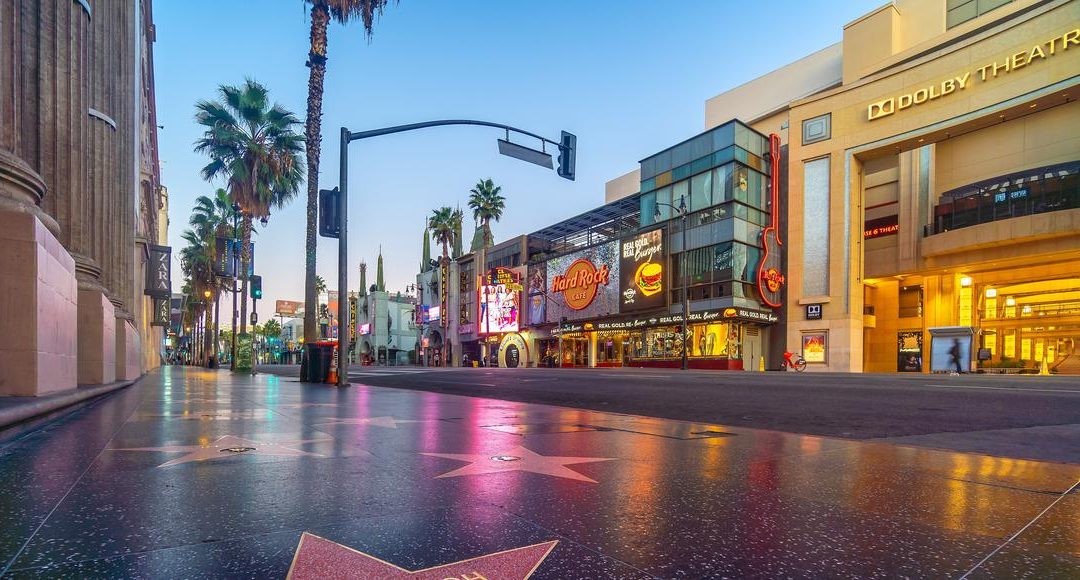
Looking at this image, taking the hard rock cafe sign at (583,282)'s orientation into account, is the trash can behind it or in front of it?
in front

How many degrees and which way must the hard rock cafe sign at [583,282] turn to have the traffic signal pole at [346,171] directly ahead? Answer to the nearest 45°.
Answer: approximately 45° to its left

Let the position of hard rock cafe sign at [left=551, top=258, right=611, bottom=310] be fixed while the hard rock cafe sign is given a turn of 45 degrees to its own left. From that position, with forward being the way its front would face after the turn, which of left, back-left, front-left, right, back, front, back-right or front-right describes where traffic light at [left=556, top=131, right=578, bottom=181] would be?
front

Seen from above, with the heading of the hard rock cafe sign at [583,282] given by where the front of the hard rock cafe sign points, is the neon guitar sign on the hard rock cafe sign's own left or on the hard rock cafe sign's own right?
on the hard rock cafe sign's own left

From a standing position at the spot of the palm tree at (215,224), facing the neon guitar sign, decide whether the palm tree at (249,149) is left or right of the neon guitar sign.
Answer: right

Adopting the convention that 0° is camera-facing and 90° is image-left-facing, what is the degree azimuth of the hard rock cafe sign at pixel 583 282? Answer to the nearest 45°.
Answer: approximately 45°

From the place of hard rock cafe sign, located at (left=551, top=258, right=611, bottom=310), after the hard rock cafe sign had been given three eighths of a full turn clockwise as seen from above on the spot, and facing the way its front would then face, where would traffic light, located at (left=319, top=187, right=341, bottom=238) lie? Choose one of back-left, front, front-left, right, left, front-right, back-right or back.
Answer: back

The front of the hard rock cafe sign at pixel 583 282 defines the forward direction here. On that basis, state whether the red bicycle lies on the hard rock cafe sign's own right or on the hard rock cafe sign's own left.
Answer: on the hard rock cafe sign's own left

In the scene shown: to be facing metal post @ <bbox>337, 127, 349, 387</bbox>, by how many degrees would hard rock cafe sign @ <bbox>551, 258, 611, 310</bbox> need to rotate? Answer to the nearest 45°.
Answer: approximately 45° to its left
